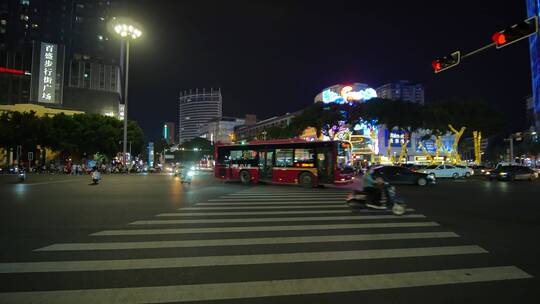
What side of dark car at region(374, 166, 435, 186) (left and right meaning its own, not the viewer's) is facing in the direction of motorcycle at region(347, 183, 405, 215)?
right

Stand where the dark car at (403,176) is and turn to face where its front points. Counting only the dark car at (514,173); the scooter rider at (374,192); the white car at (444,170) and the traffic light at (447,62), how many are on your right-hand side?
2

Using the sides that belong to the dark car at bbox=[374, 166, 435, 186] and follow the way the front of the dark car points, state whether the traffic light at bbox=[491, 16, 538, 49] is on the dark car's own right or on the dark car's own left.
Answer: on the dark car's own right

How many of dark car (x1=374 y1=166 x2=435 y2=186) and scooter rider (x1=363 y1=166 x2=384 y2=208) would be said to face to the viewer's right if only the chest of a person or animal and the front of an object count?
2

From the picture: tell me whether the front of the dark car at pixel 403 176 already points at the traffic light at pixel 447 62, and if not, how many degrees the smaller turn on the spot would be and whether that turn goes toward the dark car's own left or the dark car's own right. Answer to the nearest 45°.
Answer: approximately 90° to the dark car's own right

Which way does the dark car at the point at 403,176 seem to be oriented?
to the viewer's right

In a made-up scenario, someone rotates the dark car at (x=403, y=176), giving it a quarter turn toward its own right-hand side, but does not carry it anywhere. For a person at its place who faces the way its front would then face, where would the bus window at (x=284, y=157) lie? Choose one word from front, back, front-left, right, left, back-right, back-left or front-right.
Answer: front-right

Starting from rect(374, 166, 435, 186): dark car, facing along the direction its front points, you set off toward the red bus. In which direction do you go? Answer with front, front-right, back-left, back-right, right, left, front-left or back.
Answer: back-right

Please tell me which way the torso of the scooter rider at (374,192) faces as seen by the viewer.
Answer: to the viewer's right
